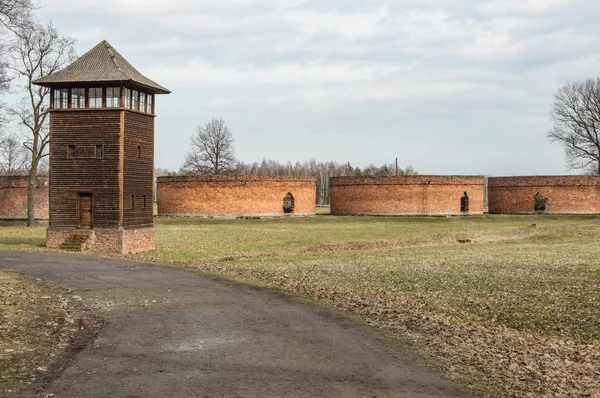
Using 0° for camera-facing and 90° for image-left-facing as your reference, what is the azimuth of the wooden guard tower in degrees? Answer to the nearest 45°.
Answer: approximately 45°
